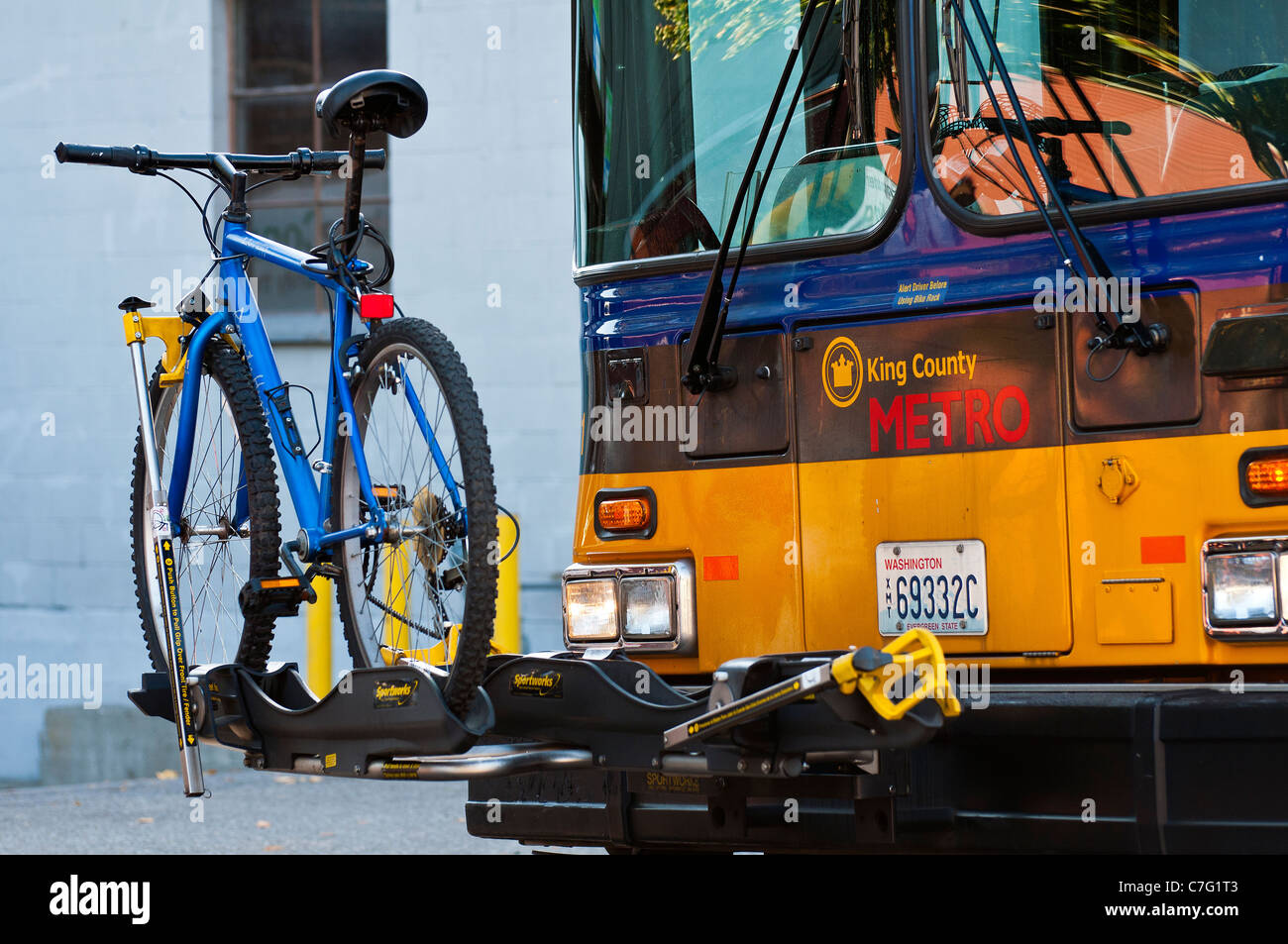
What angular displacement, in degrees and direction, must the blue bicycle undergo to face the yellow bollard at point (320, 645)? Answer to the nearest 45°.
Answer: approximately 45° to its right

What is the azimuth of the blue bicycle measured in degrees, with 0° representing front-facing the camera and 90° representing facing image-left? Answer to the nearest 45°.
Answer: approximately 135°

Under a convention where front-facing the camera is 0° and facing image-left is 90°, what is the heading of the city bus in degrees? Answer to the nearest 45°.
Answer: approximately 45°

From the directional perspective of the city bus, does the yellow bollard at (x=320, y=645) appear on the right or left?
on its right
